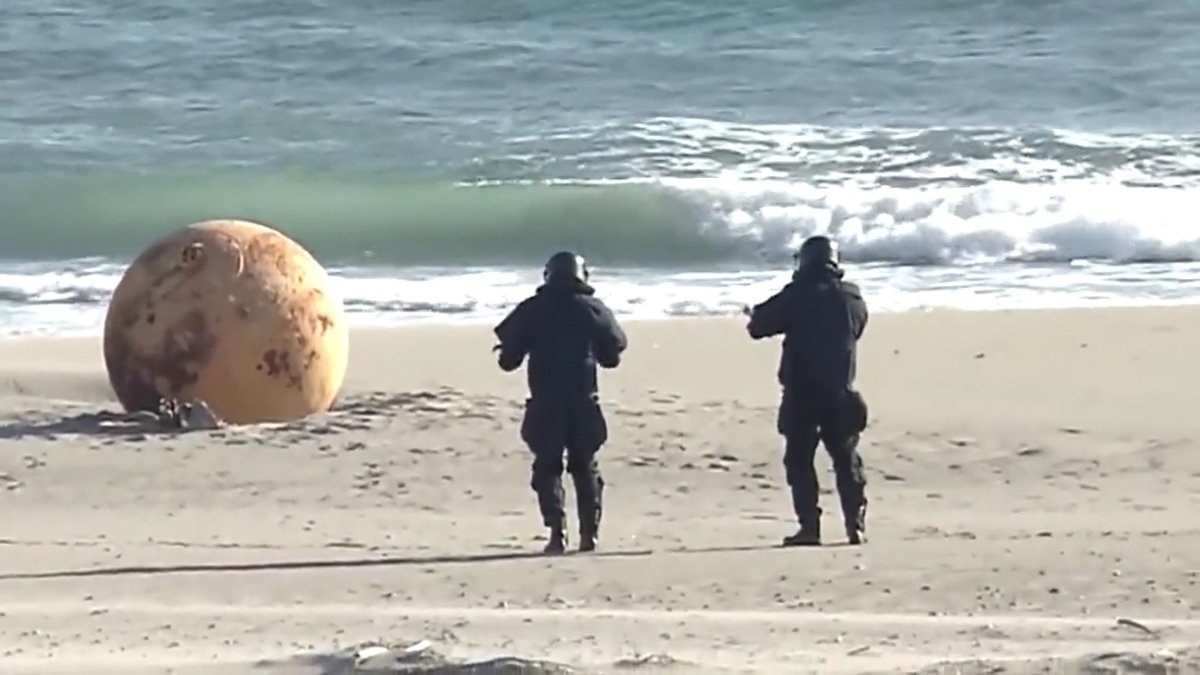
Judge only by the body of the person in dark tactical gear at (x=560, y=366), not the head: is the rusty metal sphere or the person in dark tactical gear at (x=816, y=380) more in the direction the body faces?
the rusty metal sphere

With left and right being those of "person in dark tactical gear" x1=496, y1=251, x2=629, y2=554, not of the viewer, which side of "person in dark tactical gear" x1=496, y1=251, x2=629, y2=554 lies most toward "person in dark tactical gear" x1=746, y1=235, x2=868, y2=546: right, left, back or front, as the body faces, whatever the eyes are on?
right

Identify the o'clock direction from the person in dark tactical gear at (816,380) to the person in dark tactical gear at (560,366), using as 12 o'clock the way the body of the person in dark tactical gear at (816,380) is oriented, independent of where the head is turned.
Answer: the person in dark tactical gear at (560,366) is roughly at 10 o'clock from the person in dark tactical gear at (816,380).

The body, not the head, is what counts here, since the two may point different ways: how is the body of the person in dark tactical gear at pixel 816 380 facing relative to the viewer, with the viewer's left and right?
facing away from the viewer and to the left of the viewer

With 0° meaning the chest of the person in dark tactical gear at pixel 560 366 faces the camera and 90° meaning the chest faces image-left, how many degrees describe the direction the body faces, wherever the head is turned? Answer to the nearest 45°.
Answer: approximately 180°

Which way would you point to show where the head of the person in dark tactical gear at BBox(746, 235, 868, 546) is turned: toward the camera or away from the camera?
away from the camera

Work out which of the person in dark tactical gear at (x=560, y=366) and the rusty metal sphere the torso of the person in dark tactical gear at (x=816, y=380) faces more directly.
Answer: the rusty metal sphere

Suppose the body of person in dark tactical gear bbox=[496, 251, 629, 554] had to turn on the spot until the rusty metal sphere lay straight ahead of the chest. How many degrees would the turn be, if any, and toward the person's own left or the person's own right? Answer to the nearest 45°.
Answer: approximately 45° to the person's own left

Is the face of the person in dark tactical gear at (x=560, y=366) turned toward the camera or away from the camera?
away from the camera

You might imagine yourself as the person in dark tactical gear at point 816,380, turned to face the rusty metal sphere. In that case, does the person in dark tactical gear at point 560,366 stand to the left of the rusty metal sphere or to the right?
left
